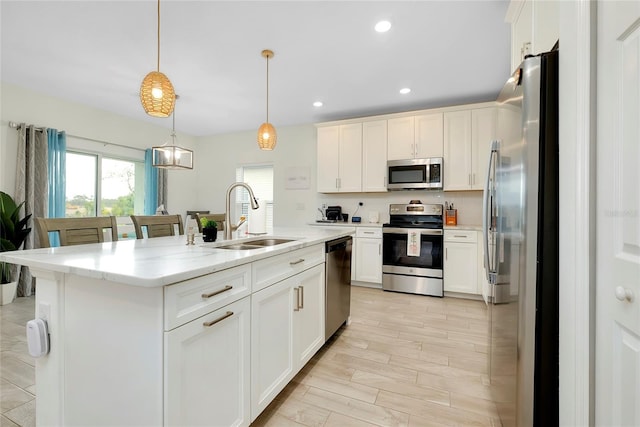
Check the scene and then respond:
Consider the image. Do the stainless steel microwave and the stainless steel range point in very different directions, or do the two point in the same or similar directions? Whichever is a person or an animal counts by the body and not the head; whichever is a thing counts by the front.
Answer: same or similar directions

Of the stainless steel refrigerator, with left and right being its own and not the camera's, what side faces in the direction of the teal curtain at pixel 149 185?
front

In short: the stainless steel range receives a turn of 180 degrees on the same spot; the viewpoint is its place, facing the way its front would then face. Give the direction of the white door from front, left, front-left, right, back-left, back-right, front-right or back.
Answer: back

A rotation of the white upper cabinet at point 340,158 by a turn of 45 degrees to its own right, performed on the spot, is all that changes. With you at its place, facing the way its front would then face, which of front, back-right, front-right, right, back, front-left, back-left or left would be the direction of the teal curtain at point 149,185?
front-right

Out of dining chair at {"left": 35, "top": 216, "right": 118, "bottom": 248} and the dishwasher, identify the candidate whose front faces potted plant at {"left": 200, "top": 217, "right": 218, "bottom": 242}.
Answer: the dining chair

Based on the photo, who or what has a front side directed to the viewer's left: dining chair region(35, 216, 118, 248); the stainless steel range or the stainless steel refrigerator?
the stainless steel refrigerator

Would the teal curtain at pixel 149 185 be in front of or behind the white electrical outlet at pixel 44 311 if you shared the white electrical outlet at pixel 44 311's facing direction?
behind

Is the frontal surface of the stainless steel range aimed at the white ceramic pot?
no

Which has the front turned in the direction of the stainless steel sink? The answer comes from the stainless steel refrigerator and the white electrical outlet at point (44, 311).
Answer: the stainless steel refrigerator

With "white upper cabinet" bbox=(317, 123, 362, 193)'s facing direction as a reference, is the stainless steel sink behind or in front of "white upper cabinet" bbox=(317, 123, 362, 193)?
in front

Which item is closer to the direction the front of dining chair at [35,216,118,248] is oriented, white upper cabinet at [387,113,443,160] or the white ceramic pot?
the white upper cabinet

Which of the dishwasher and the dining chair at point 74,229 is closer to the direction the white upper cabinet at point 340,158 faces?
the dishwasher

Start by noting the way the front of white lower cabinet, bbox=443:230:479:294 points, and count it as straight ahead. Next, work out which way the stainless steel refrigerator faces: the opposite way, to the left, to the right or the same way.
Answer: to the right

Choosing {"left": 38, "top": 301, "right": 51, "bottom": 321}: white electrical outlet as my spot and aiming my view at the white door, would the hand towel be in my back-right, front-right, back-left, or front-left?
front-left

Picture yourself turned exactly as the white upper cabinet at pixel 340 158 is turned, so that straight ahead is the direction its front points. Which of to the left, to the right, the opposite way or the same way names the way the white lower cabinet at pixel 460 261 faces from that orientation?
the same way

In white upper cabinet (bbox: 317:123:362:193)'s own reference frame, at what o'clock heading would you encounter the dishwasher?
The dishwasher is roughly at 12 o'clock from the white upper cabinet.

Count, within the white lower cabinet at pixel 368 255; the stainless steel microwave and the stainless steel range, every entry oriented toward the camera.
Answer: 3

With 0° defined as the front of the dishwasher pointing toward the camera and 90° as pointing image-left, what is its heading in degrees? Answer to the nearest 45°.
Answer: approximately 315°

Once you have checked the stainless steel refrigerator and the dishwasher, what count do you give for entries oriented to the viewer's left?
1
